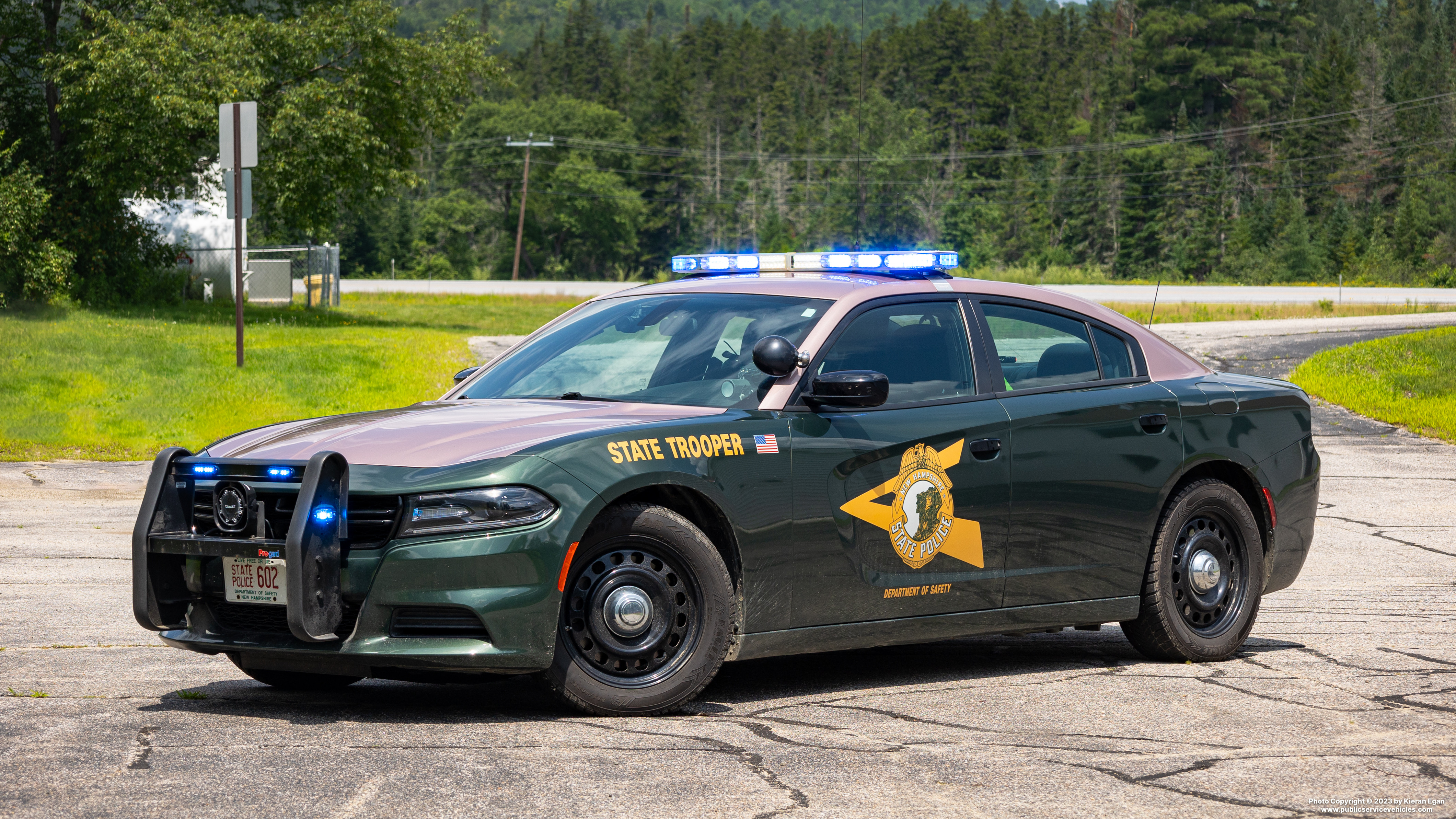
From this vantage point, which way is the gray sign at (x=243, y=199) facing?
away from the camera

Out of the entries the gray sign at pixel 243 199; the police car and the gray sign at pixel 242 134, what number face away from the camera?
2

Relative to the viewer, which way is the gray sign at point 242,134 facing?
away from the camera

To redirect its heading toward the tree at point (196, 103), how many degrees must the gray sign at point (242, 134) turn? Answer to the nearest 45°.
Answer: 0° — it already faces it

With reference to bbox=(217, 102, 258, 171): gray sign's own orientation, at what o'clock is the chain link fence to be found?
The chain link fence is roughly at 12 o'clock from the gray sign.

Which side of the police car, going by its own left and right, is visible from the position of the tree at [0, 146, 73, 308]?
right

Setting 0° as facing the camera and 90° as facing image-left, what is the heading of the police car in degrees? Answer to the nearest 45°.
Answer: approximately 45°
